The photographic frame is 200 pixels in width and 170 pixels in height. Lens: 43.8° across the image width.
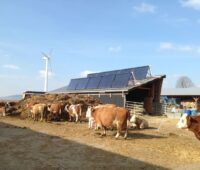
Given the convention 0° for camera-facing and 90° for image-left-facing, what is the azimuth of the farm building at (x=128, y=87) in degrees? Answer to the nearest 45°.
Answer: approximately 315°

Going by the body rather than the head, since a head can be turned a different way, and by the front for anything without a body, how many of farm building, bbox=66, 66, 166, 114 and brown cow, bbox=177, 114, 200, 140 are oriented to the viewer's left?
1

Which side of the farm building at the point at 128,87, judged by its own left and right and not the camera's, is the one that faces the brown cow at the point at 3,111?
right

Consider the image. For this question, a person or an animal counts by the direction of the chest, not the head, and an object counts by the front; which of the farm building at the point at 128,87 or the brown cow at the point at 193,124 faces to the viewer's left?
the brown cow

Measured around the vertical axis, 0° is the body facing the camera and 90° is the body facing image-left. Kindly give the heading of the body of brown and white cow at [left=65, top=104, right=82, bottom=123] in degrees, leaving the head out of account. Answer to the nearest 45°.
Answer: approximately 135°

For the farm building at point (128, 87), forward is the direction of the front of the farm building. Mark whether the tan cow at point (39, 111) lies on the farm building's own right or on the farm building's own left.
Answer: on the farm building's own right

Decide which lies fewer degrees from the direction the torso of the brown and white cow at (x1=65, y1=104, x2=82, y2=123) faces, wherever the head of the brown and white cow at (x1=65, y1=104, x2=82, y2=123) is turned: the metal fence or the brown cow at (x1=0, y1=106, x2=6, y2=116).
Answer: the brown cow

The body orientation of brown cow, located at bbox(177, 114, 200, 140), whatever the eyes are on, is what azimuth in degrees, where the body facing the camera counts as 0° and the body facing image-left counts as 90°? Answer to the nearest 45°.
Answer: approximately 90°
